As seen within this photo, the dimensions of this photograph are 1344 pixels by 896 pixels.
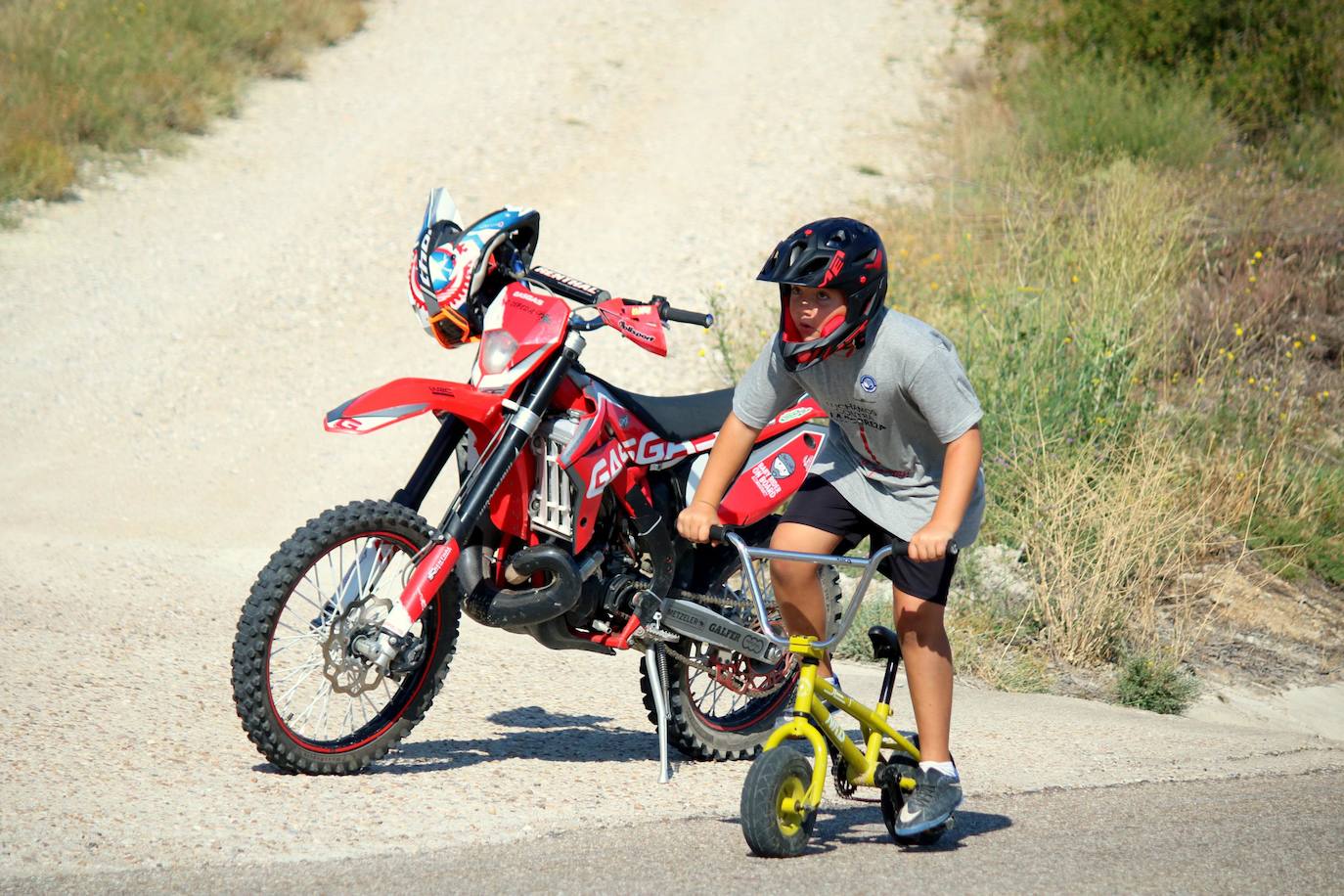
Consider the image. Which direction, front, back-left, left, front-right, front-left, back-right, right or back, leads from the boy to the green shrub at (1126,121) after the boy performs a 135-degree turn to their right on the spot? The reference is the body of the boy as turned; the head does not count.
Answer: front

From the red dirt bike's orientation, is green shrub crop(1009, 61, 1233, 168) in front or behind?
behind

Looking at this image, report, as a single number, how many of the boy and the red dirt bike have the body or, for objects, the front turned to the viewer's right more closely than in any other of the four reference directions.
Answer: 0

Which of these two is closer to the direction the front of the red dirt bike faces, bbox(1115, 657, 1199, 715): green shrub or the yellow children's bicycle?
the yellow children's bicycle

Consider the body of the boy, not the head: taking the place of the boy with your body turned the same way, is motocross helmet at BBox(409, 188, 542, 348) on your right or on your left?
on your right

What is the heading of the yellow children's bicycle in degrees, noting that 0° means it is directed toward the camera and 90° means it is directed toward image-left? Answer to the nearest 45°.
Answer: approximately 45°

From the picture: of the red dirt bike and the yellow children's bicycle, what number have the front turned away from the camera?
0

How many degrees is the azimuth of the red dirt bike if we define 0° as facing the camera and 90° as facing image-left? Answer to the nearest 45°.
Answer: approximately 45°

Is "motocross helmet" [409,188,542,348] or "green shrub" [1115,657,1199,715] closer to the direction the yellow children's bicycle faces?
the motocross helmet

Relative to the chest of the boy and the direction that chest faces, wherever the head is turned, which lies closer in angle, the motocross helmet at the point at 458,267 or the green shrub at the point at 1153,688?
the motocross helmet

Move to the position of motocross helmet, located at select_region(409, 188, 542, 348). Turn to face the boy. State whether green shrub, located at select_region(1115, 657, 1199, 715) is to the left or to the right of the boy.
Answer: left

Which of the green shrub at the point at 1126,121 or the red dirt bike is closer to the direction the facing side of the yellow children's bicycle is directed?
the red dirt bike

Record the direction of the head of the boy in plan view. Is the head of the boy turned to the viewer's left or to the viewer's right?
to the viewer's left
